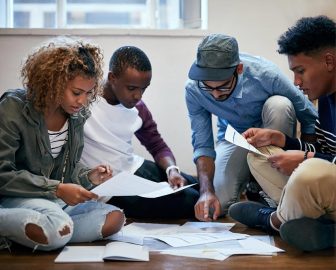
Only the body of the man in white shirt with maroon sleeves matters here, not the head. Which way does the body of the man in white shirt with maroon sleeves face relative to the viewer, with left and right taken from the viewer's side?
facing the viewer and to the right of the viewer

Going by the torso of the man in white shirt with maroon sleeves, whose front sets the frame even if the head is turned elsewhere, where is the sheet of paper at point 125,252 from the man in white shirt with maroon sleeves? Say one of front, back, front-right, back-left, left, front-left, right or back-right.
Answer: front-right

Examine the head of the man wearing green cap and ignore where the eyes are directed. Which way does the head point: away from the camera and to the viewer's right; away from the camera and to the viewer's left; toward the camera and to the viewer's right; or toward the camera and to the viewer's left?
toward the camera and to the viewer's left

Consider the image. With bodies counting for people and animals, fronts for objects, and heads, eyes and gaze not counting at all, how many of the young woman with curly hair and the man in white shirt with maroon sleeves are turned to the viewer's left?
0

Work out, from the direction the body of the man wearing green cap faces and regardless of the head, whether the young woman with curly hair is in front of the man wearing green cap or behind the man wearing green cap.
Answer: in front

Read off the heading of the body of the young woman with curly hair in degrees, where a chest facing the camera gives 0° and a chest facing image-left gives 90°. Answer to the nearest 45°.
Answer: approximately 315°

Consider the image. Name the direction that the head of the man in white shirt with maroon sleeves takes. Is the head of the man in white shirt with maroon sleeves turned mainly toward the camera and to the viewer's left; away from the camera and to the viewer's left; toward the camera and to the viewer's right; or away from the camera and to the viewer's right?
toward the camera and to the viewer's right

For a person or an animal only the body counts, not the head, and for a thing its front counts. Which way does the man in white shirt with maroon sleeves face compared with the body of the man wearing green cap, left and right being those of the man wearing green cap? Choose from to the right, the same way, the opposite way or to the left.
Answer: to the left

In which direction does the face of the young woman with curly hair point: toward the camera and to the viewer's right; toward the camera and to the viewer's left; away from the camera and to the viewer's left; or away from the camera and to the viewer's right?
toward the camera and to the viewer's right

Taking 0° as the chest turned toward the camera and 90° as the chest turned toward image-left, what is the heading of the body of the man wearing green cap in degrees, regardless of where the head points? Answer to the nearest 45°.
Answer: approximately 45°

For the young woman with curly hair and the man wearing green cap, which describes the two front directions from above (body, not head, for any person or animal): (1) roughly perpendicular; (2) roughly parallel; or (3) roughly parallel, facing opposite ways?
roughly perpendicular
